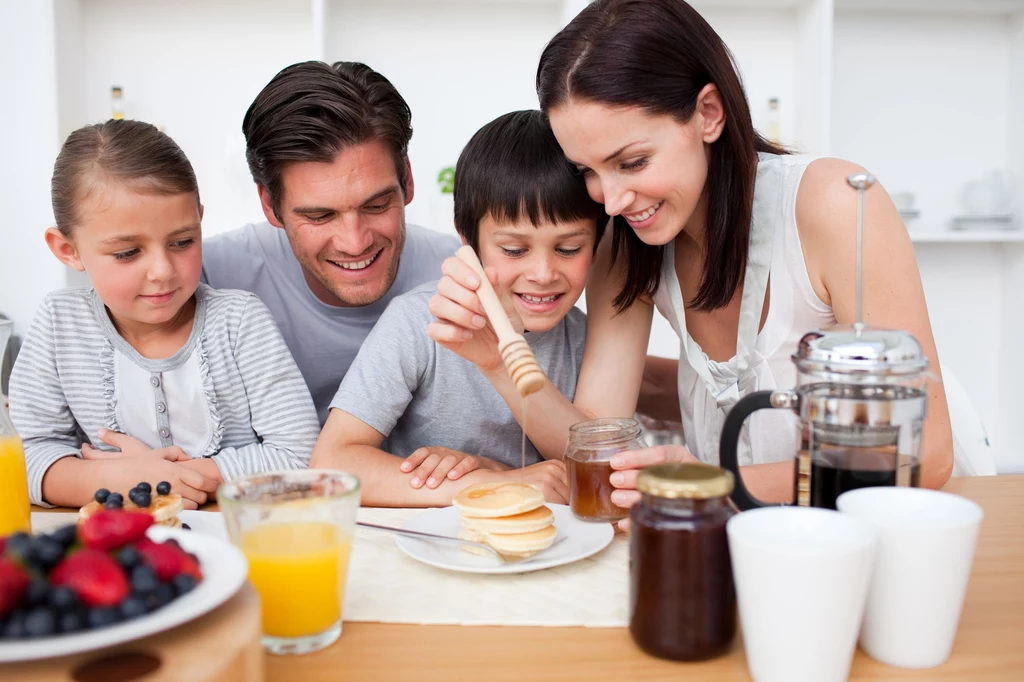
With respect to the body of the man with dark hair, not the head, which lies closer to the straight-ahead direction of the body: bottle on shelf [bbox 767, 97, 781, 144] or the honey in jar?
the honey in jar

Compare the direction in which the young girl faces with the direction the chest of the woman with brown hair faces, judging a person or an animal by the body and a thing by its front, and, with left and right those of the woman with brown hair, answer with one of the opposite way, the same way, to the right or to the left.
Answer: to the left

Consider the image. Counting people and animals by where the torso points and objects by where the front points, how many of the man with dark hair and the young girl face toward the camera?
2

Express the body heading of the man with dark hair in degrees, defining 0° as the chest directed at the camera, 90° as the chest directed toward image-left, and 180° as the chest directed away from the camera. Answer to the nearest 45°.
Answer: approximately 0°
